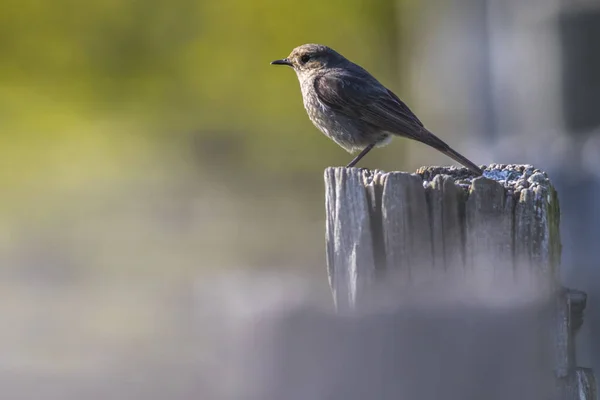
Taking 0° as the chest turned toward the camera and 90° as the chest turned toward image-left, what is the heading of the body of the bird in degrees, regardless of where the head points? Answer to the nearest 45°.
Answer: approximately 90°
